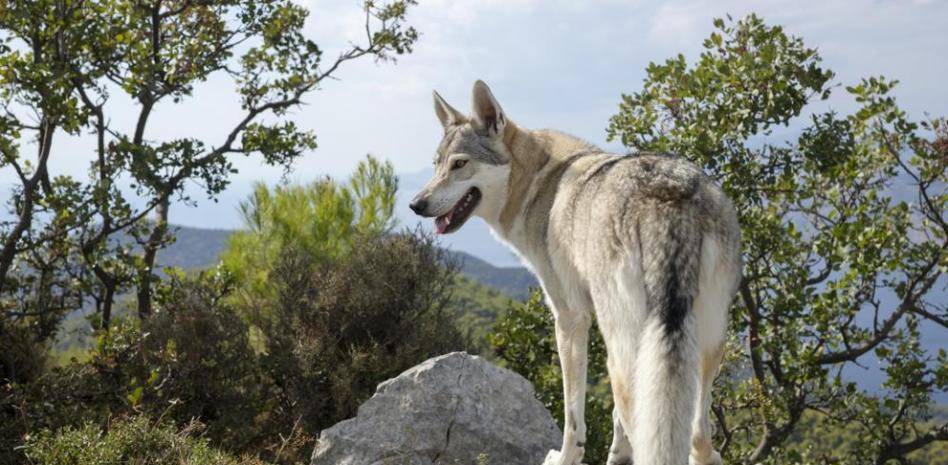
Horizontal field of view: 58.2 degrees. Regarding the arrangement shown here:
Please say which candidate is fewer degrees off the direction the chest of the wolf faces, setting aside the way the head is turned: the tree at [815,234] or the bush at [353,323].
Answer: the bush

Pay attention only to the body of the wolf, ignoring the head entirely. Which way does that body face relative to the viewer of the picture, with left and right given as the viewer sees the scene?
facing away from the viewer and to the left of the viewer

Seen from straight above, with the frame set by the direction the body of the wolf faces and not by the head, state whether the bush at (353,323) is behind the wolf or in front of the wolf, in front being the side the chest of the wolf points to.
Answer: in front

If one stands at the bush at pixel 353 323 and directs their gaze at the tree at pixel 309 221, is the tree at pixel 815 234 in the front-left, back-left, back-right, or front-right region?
back-right

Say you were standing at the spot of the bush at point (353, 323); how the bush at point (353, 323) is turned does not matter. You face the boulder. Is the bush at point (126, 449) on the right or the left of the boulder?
right

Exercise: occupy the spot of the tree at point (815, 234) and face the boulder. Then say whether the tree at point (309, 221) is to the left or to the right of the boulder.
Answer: right

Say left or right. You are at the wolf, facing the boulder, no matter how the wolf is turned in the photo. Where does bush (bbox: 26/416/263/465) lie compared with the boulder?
left

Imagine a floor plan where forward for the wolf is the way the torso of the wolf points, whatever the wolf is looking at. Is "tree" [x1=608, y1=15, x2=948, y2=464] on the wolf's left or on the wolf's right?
on the wolf's right

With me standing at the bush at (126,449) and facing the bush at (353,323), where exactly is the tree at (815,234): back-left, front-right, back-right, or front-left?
front-right

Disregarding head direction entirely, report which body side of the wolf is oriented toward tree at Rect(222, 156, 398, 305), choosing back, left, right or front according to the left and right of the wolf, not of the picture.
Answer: front
